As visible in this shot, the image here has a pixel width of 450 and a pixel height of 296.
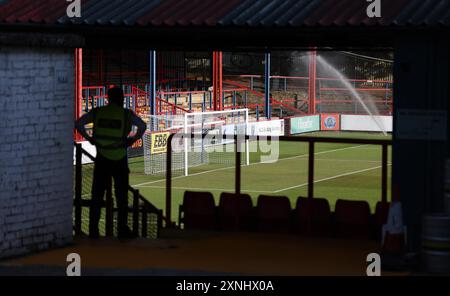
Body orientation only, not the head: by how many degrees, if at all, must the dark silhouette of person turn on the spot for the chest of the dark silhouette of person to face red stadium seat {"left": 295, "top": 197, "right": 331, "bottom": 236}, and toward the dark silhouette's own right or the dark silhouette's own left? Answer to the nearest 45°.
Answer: approximately 90° to the dark silhouette's own right

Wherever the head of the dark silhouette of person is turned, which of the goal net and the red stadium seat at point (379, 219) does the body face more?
the goal net

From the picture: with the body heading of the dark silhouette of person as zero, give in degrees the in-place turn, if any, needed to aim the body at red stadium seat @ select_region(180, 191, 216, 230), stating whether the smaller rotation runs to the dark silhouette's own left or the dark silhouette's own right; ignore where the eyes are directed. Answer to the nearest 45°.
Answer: approximately 45° to the dark silhouette's own right

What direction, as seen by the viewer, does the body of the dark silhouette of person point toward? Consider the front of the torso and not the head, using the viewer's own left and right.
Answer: facing away from the viewer

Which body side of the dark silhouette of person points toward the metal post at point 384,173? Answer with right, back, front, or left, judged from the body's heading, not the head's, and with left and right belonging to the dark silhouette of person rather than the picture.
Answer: right
